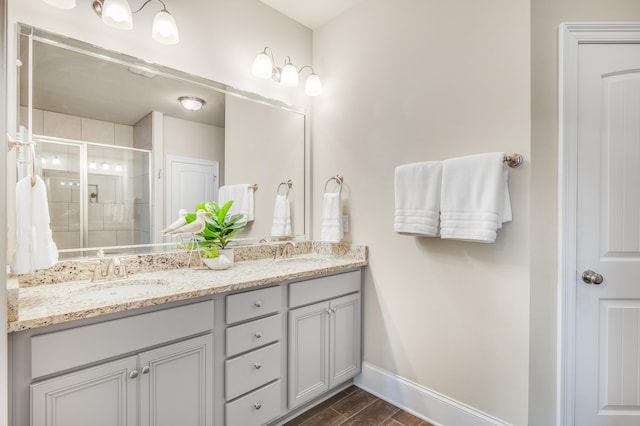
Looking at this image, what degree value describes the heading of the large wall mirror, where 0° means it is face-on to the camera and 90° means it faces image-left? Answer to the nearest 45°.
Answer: approximately 315°

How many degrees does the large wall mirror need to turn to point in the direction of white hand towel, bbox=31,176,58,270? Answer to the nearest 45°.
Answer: approximately 90° to its right

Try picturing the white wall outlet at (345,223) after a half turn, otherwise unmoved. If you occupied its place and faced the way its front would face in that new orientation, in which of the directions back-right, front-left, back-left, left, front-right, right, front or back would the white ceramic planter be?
back

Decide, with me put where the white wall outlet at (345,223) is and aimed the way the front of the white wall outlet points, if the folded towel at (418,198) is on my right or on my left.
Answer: on my left

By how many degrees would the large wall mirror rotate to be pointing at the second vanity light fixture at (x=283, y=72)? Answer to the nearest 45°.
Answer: approximately 45° to its left

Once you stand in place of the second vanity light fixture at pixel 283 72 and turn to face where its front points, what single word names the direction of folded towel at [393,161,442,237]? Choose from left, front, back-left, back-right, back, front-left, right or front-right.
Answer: front

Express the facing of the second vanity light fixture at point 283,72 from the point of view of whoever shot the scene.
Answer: facing the viewer and to the right of the viewer

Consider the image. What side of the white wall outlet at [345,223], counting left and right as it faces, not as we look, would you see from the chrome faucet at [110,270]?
front

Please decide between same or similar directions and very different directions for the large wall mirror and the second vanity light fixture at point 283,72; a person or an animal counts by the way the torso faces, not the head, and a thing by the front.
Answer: same or similar directions

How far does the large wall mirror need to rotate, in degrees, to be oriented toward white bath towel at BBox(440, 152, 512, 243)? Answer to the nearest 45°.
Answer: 0° — it already faces it

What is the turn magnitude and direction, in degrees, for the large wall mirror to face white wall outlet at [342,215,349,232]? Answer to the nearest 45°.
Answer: approximately 45° to its left

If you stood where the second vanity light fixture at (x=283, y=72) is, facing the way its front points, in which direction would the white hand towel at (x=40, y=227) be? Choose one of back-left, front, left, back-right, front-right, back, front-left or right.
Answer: right

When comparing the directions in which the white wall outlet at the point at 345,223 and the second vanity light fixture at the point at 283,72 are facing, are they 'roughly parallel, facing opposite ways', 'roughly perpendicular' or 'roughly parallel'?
roughly perpendicular

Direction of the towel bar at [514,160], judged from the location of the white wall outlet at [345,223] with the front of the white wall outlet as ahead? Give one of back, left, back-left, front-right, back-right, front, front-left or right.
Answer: left
